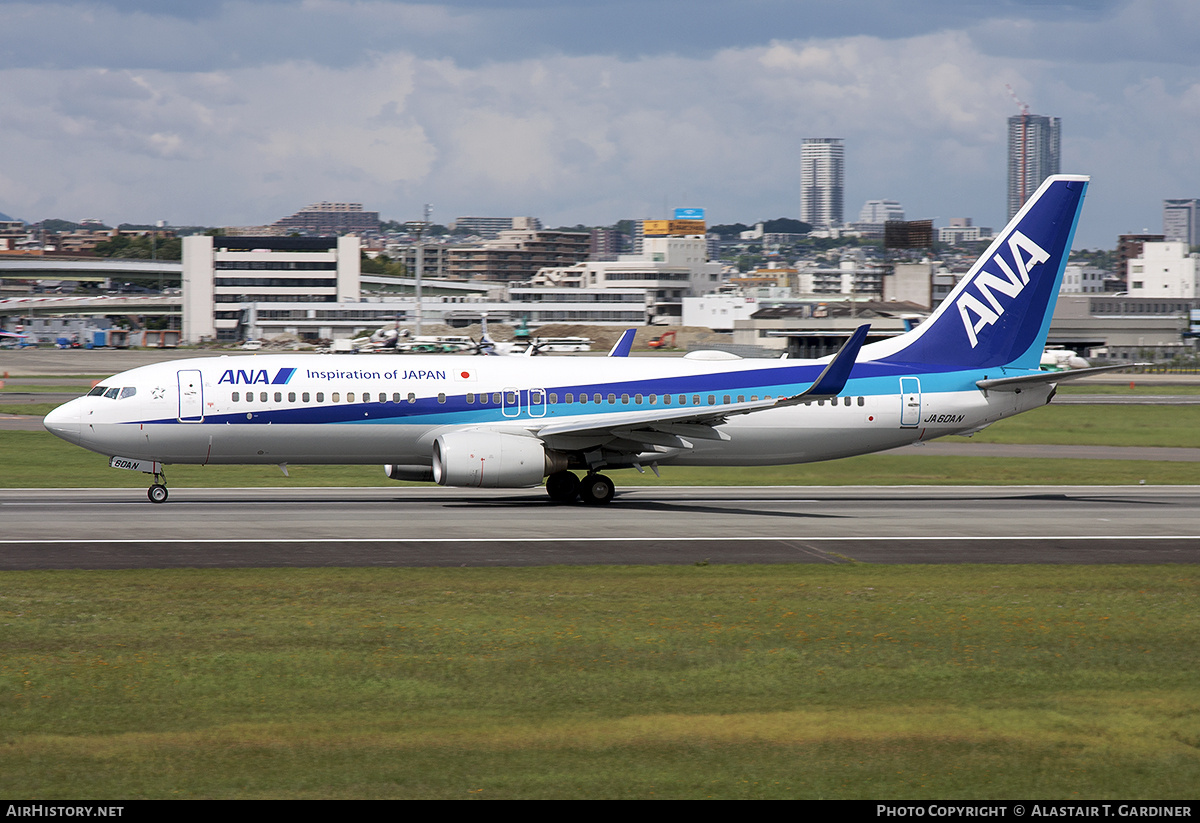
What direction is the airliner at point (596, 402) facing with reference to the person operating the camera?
facing to the left of the viewer
